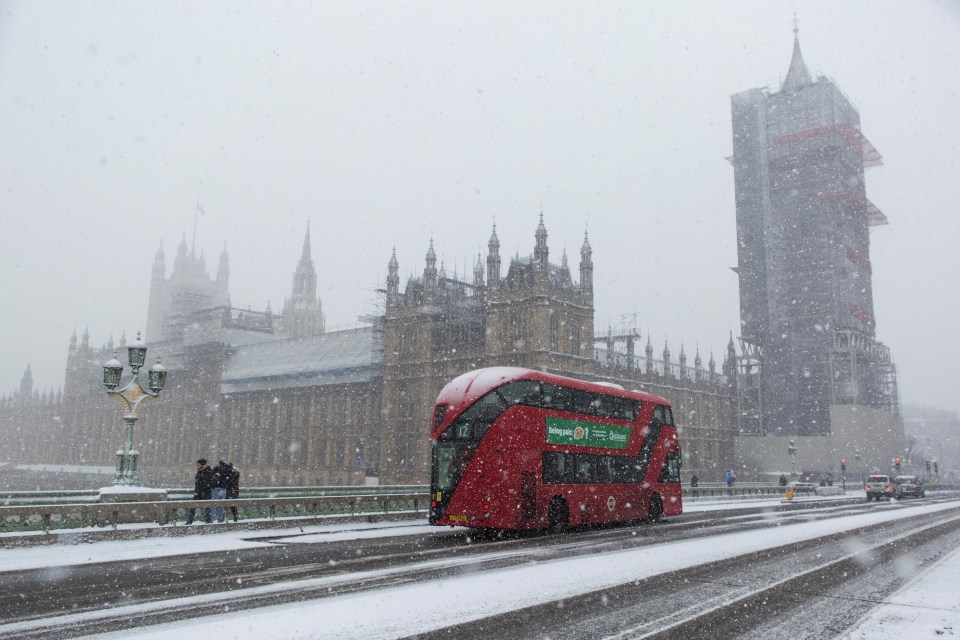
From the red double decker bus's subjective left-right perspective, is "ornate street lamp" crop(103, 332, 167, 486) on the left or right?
on its left
